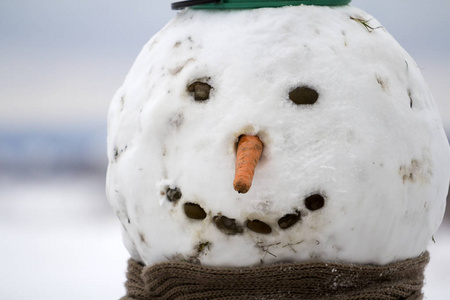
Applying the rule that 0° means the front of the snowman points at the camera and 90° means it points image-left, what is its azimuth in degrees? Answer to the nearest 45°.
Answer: approximately 0°
